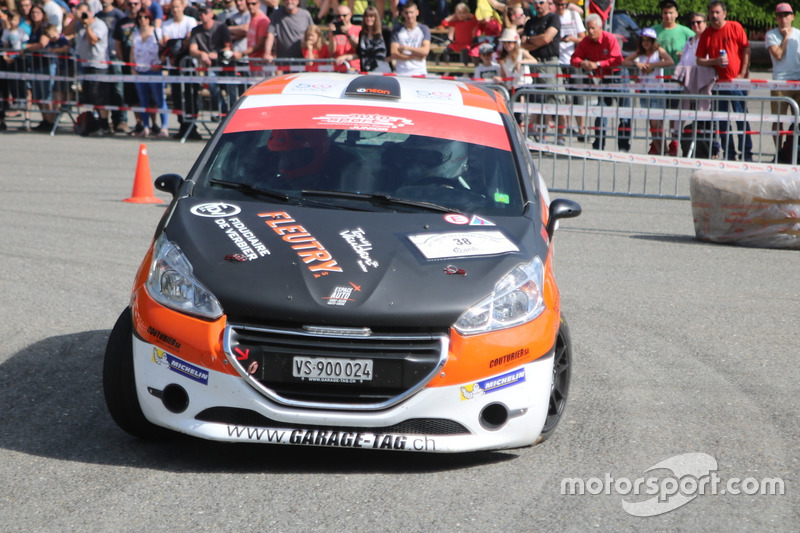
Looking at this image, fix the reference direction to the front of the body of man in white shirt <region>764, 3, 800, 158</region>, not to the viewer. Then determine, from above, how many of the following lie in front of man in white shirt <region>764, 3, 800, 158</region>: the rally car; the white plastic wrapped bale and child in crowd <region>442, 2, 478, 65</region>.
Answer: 2

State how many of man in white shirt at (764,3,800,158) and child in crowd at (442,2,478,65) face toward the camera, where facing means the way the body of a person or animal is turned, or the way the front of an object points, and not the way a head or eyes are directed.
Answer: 2

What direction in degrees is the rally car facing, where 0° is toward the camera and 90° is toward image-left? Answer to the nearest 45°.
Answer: approximately 0°

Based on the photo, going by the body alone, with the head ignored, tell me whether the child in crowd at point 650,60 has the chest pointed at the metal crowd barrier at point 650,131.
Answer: yes

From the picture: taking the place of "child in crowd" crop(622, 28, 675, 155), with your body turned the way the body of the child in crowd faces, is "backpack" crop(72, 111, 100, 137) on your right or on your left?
on your right

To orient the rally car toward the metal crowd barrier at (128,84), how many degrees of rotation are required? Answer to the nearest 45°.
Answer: approximately 180°

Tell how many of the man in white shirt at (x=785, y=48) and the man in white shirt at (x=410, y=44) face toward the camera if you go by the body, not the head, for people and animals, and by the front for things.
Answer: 2

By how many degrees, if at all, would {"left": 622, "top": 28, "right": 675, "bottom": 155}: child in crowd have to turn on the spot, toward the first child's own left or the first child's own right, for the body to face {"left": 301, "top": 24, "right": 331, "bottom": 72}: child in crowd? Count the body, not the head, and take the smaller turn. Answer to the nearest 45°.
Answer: approximately 90° to the first child's own right

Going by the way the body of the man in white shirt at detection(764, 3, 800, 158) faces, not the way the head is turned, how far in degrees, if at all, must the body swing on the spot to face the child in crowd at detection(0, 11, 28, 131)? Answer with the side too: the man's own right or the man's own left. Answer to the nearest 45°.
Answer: approximately 90° to the man's own right

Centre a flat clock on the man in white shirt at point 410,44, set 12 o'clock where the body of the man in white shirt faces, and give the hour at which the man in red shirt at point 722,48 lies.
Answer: The man in red shirt is roughly at 10 o'clock from the man in white shirt.

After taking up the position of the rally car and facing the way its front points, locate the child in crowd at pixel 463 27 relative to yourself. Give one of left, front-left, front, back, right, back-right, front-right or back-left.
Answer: back

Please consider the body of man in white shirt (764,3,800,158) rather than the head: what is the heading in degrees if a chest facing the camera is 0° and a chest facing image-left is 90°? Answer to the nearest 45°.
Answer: approximately 0°
